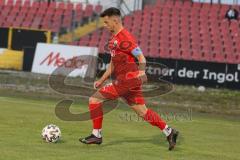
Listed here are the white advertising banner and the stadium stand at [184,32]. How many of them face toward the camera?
2

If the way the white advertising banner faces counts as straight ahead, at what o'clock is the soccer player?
The soccer player is roughly at 12 o'clock from the white advertising banner.

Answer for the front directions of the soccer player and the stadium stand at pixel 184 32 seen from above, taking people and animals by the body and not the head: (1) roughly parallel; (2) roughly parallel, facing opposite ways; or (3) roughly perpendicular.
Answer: roughly perpendicular

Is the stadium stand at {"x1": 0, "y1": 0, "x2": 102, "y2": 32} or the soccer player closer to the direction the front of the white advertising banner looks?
the soccer player

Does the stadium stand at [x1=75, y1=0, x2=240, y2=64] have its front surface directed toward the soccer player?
yes

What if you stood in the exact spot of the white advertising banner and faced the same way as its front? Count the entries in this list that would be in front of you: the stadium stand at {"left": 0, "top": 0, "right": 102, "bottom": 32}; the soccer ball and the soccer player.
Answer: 2

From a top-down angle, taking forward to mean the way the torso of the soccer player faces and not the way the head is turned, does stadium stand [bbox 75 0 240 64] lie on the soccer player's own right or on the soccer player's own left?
on the soccer player's own right

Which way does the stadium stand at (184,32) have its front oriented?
toward the camera

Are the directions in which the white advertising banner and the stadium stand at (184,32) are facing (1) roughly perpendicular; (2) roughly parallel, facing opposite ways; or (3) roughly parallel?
roughly parallel

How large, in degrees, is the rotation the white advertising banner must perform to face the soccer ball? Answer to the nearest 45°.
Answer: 0° — it already faces it

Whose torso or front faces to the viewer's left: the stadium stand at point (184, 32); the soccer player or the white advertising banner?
the soccer player

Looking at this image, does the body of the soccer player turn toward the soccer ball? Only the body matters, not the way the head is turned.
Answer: yes

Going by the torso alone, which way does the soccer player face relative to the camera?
to the viewer's left
